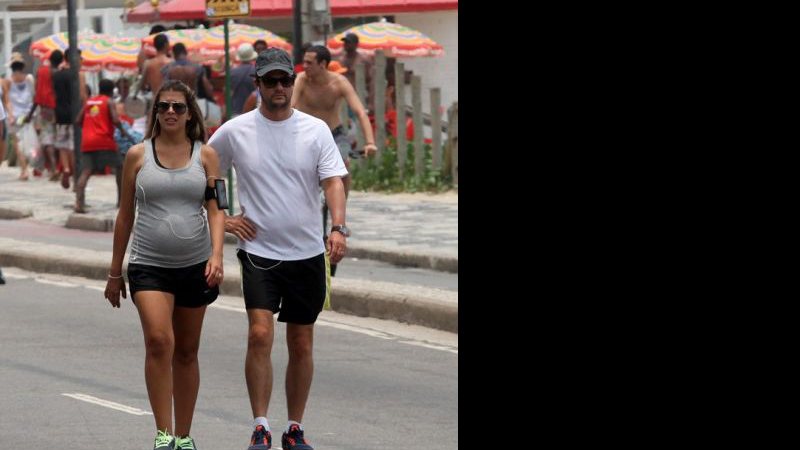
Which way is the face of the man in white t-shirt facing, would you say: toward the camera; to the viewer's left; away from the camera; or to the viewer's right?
toward the camera

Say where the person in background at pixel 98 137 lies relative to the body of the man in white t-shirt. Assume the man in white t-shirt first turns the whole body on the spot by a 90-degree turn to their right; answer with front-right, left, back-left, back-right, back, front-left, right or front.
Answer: right

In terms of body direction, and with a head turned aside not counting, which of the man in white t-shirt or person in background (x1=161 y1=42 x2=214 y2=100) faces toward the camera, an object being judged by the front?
the man in white t-shirt

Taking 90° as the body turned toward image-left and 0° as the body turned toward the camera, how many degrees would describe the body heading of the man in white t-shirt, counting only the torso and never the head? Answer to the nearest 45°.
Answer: approximately 0°

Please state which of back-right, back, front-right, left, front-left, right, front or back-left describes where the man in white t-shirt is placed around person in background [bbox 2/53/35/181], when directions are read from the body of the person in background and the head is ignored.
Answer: front

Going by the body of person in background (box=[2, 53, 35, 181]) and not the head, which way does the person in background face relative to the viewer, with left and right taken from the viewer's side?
facing the viewer

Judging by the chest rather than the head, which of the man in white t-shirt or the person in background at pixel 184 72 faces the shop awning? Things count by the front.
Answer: the person in background

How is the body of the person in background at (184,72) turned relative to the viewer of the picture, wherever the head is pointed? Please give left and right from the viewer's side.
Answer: facing away from the viewer

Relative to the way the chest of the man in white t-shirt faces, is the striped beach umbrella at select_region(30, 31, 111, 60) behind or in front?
behind

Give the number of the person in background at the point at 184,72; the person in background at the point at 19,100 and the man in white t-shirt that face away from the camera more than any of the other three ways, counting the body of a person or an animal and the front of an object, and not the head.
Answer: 1

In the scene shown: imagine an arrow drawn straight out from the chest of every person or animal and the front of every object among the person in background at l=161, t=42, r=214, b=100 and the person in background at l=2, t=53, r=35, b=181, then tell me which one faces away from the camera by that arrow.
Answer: the person in background at l=161, t=42, r=214, b=100

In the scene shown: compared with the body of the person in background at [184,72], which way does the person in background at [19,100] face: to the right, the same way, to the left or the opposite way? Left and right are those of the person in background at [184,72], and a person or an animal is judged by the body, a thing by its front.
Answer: the opposite way

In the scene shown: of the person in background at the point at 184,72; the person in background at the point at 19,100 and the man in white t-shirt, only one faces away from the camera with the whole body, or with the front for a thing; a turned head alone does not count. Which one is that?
the person in background at the point at 184,72

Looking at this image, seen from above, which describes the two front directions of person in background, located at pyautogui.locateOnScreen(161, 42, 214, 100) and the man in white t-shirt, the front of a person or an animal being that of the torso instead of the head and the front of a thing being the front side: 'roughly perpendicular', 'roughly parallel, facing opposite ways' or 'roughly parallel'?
roughly parallel, facing opposite ways

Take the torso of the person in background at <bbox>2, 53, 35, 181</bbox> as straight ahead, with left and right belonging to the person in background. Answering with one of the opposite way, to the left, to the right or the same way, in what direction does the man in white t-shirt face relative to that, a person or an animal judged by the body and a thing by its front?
the same way
